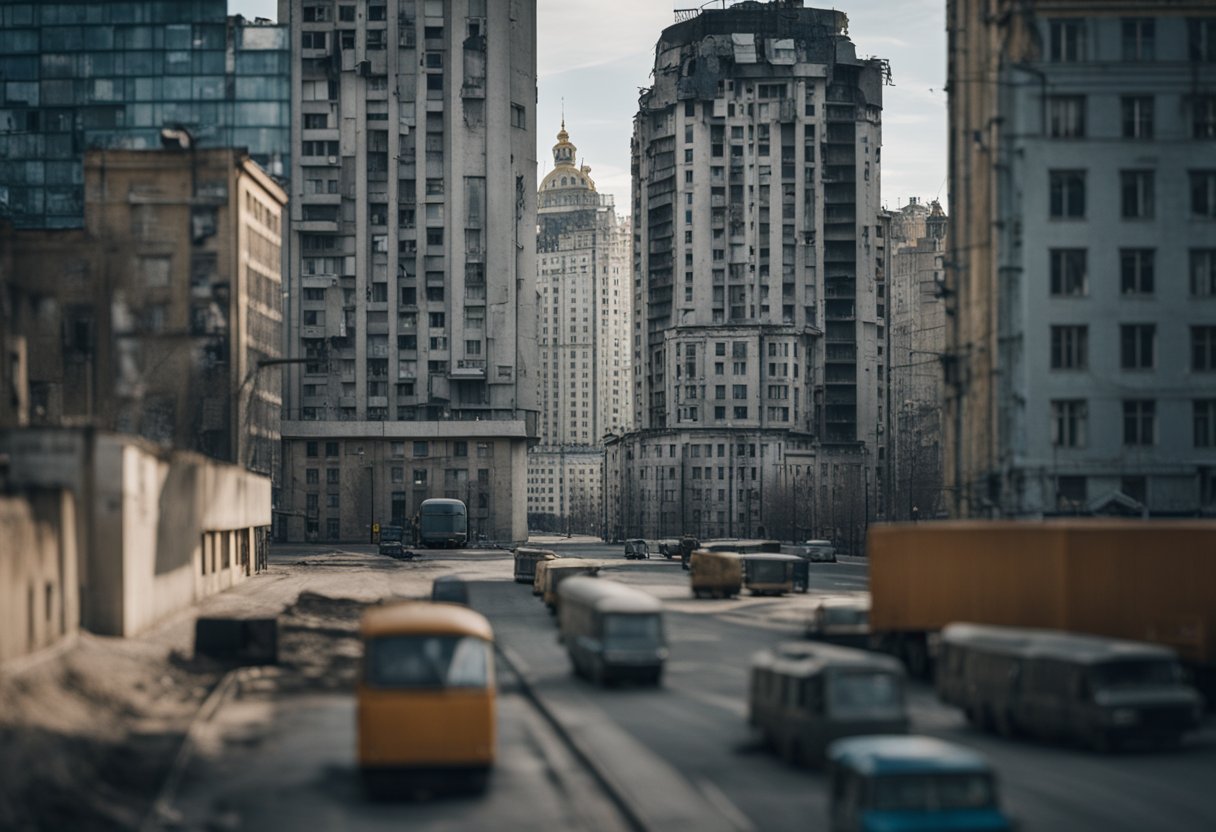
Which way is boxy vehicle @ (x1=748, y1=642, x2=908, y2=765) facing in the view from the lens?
facing the viewer and to the right of the viewer

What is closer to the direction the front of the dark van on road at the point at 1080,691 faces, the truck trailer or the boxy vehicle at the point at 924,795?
the boxy vehicle

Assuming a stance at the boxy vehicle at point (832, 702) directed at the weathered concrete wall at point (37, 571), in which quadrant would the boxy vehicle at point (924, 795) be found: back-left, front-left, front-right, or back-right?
back-left

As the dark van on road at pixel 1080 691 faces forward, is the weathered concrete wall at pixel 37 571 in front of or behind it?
behind

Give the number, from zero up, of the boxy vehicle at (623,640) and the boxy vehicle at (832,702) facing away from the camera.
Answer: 0

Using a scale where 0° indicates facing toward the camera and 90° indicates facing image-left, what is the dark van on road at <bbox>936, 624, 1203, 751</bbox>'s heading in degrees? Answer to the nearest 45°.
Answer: approximately 315°

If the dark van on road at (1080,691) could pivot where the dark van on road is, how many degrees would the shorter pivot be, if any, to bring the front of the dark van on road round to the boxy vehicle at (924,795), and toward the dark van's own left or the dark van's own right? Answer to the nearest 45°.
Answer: approximately 45° to the dark van's own right

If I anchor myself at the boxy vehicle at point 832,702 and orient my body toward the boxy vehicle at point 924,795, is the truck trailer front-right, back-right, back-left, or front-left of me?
back-left

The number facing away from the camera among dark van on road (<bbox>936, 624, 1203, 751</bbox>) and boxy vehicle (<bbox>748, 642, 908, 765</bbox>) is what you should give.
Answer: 0
